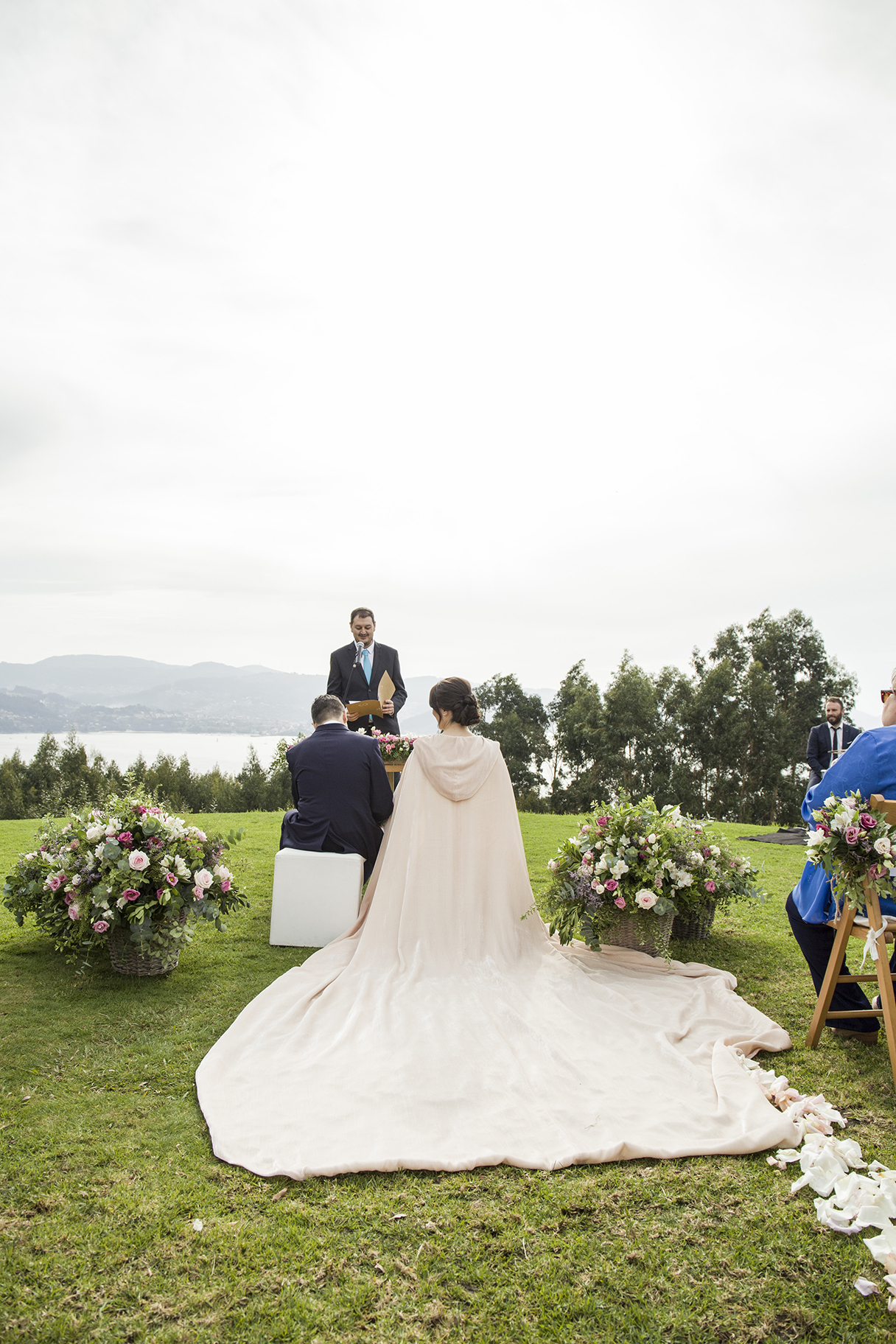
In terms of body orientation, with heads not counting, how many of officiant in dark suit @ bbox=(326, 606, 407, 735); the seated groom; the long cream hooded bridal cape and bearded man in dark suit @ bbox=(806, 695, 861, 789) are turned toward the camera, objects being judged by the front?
2

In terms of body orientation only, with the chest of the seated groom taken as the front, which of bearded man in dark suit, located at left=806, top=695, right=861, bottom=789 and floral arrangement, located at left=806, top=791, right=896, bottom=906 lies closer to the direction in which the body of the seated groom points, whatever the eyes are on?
the bearded man in dark suit

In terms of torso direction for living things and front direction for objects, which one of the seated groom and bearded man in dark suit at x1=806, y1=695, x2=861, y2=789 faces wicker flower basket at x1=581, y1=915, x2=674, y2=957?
the bearded man in dark suit

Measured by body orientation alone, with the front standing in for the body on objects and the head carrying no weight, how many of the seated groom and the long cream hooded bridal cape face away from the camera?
2

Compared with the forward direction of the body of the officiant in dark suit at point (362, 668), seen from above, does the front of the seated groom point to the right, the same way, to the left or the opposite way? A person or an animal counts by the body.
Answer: the opposite way

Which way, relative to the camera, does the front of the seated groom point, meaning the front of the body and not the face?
away from the camera

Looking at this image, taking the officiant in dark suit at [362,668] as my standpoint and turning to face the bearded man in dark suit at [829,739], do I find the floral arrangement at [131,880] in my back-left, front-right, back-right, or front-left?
back-right

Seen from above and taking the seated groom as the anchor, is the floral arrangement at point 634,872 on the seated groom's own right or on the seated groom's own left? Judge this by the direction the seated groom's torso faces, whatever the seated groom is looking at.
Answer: on the seated groom's own right

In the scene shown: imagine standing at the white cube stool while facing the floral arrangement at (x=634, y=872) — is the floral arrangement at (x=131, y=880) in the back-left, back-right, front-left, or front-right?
back-right

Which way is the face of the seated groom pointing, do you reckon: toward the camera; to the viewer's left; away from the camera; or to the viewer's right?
away from the camera

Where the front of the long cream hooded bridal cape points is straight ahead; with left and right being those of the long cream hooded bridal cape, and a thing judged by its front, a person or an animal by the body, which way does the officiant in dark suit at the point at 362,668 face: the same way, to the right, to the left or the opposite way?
the opposite way

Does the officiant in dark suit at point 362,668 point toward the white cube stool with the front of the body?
yes

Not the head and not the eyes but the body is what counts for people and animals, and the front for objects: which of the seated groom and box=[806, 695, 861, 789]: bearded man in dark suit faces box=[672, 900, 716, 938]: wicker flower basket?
the bearded man in dark suit

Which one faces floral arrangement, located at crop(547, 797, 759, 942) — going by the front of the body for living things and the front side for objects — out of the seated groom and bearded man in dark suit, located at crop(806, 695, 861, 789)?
the bearded man in dark suit
